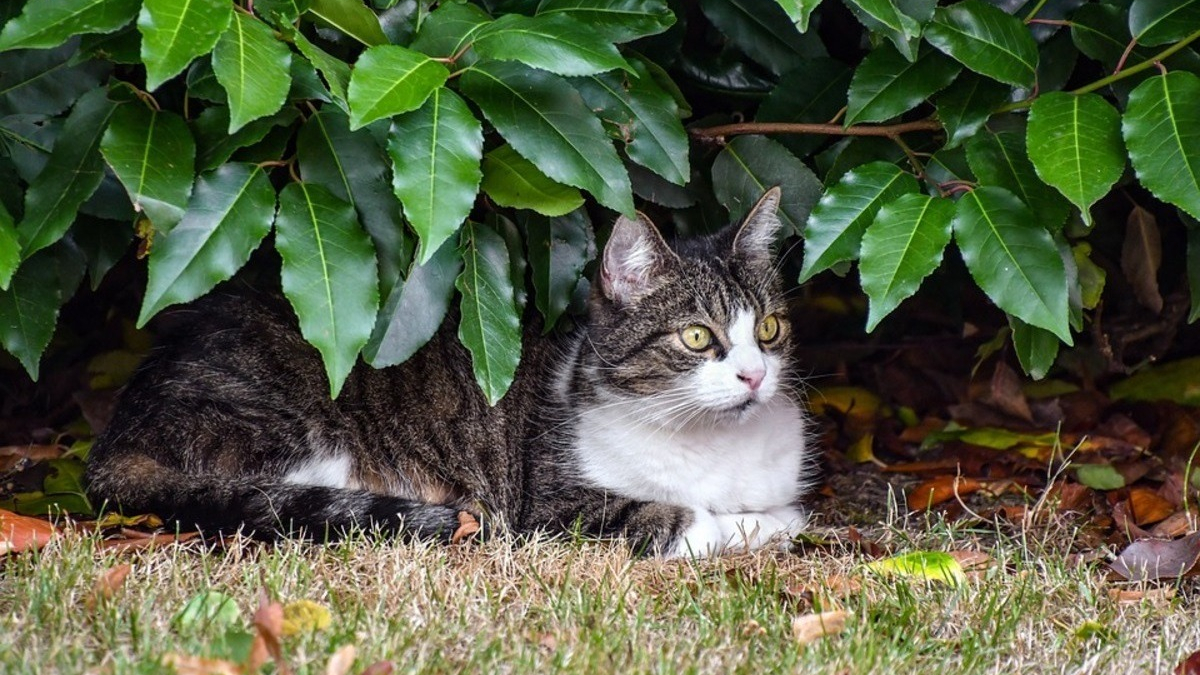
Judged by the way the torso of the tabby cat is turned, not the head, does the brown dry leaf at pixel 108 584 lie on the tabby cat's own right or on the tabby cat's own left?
on the tabby cat's own right

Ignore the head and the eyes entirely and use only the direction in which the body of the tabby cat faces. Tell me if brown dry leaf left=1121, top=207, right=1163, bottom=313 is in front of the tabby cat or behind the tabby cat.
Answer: in front

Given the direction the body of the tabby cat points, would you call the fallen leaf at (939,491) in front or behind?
in front

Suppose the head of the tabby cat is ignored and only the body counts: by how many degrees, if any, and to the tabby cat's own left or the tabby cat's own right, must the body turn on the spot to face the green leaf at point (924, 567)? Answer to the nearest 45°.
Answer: approximately 45° to the tabby cat's own right

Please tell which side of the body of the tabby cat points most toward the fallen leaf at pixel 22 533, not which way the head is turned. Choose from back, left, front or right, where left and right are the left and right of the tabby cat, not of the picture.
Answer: back

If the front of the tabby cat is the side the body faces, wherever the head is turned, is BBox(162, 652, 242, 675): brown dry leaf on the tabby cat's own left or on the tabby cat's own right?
on the tabby cat's own right

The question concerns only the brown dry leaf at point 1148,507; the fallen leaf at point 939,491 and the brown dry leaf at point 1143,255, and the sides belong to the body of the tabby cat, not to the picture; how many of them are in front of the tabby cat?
3

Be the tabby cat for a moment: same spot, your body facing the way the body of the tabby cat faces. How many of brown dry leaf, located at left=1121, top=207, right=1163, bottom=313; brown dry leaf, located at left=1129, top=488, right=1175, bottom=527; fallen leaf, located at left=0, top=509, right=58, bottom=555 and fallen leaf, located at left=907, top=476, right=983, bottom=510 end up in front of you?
3

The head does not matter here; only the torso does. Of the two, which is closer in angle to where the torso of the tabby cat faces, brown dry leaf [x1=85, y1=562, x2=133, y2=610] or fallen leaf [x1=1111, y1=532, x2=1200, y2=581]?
the fallen leaf

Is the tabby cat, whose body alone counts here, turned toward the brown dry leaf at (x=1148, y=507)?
yes

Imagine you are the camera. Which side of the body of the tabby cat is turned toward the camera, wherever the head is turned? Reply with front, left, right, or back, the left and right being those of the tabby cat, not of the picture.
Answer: right

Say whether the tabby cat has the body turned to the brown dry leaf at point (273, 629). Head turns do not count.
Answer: no

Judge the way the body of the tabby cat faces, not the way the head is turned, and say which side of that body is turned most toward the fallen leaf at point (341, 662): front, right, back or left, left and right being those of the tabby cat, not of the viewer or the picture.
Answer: right

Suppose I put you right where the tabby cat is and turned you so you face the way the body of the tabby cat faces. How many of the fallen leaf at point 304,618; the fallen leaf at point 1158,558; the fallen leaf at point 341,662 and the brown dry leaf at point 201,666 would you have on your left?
0
